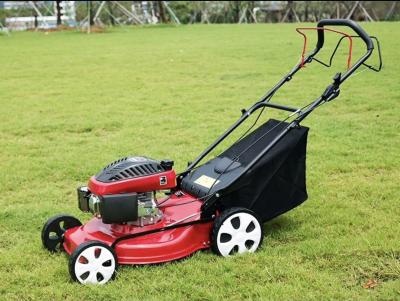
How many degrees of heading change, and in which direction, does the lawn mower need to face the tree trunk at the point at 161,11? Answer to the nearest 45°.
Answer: approximately 135° to its right

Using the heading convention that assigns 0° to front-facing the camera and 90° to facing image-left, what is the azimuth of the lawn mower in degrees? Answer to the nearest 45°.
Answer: approximately 45°
